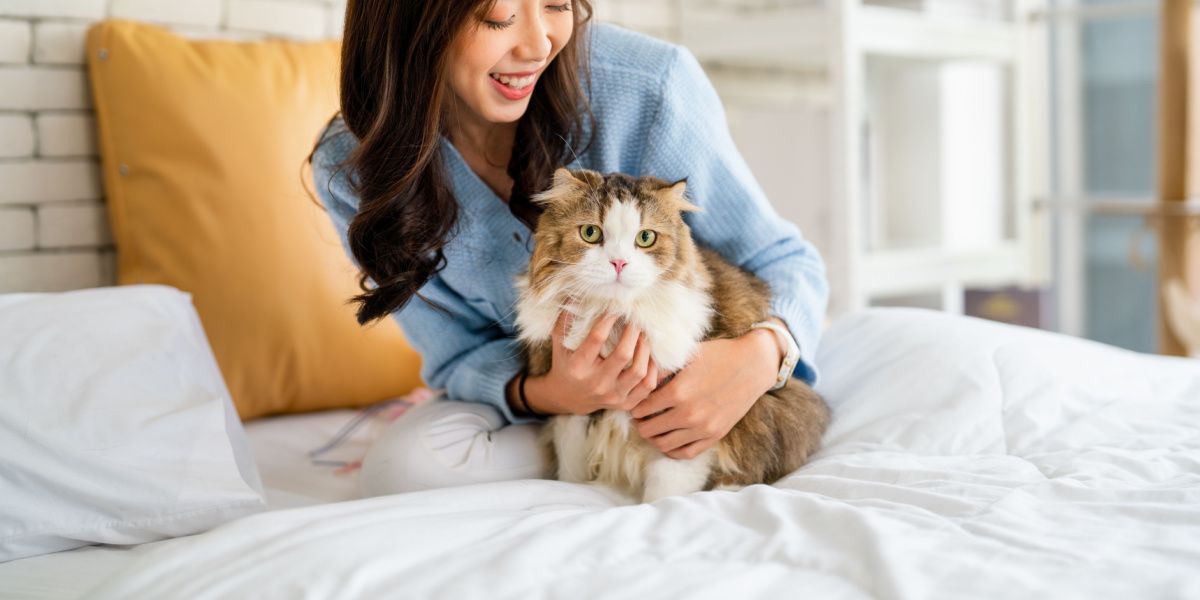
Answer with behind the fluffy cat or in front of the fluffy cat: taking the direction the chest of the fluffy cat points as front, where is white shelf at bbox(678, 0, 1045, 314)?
behind

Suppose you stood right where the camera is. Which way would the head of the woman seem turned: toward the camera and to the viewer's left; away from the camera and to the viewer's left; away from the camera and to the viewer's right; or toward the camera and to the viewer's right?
toward the camera and to the viewer's right

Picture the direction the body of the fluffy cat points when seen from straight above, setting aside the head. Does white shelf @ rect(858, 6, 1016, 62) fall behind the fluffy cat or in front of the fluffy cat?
behind

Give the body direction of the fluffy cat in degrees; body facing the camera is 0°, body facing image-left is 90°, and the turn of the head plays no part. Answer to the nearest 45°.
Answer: approximately 45°

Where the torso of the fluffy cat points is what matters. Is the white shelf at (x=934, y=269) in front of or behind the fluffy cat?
behind
